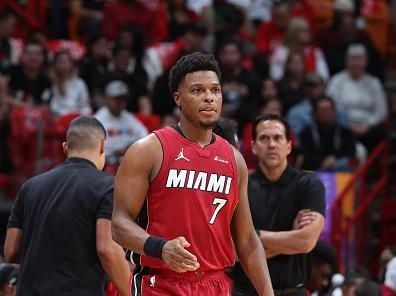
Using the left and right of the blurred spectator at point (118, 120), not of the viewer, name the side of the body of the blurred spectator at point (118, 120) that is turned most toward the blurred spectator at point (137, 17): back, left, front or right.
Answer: back

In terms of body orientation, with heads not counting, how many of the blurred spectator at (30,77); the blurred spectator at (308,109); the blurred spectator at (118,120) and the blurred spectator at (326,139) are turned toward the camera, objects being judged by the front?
4

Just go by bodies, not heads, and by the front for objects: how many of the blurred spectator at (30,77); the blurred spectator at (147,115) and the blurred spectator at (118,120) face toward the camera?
3

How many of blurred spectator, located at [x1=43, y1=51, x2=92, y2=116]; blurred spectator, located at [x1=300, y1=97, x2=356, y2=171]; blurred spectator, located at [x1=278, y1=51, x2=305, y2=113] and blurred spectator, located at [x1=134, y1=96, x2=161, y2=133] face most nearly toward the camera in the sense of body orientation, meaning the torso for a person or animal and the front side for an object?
4

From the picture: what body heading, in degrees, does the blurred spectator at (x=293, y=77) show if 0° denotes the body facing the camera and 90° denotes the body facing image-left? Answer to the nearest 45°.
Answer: approximately 0°

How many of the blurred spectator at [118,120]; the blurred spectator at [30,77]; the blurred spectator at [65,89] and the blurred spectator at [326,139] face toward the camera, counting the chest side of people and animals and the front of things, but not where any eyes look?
4

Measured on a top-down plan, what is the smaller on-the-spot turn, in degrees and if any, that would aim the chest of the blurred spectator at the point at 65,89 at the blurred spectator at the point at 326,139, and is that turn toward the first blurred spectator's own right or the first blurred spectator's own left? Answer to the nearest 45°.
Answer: approximately 90° to the first blurred spectator's own left

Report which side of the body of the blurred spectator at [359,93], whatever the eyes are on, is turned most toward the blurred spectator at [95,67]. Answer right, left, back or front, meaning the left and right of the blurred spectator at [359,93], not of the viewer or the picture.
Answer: right

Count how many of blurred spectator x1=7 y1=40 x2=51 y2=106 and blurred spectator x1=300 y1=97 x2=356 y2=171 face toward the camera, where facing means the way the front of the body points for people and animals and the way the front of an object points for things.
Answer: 2

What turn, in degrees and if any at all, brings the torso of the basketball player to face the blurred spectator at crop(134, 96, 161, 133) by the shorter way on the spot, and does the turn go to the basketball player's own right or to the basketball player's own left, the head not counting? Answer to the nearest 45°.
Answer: approximately 135° to the basketball player's own left

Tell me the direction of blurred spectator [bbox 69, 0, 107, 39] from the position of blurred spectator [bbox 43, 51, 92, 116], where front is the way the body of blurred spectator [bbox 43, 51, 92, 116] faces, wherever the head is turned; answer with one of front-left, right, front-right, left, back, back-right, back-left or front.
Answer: back
